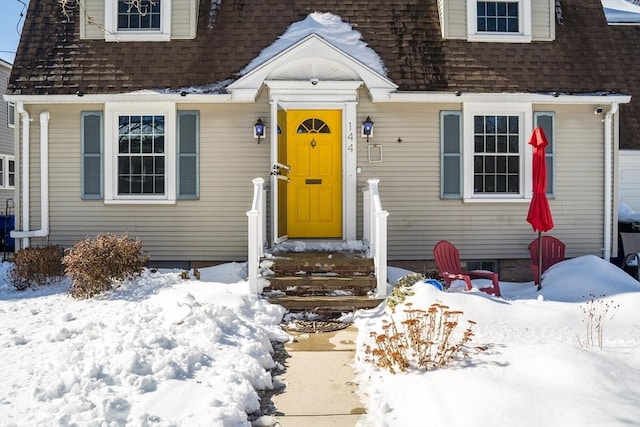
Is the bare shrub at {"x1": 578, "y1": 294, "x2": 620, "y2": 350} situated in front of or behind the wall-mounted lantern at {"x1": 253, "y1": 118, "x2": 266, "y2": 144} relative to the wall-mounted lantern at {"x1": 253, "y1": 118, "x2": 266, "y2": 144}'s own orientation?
in front

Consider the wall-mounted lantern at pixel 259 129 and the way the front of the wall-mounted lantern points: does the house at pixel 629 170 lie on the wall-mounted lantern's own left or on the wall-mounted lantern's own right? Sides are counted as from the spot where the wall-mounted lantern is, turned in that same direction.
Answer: on the wall-mounted lantern's own left

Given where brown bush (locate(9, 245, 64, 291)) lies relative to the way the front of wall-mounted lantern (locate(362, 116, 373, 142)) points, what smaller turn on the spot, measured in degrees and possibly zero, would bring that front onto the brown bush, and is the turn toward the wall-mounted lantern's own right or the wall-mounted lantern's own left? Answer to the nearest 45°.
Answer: approximately 90° to the wall-mounted lantern's own right

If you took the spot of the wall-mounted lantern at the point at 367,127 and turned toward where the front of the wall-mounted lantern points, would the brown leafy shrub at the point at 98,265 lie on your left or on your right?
on your right

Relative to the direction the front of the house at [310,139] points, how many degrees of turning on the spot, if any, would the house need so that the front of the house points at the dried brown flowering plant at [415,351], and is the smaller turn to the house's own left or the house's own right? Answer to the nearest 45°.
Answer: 0° — it already faces it

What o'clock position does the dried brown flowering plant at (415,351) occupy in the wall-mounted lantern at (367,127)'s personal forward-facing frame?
The dried brown flowering plant is roughly at 12 o'clock from the wall-mounted lantern.

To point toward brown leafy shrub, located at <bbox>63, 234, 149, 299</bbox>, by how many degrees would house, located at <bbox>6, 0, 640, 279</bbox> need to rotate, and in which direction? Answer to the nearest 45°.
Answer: approximately 45° to its right

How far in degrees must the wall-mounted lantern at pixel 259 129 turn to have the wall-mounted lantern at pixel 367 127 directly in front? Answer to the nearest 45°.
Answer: approximately 90° to its left

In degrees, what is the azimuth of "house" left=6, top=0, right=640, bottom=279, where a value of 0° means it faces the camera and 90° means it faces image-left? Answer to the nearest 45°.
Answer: approximately 0°

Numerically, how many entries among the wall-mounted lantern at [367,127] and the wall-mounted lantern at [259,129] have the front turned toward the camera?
2

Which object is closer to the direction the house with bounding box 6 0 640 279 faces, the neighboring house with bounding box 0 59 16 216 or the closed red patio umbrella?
the closed red patio umbrella

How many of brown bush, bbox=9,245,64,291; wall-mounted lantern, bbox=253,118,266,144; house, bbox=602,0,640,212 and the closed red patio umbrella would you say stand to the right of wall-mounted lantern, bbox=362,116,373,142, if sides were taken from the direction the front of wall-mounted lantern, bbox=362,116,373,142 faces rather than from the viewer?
2
